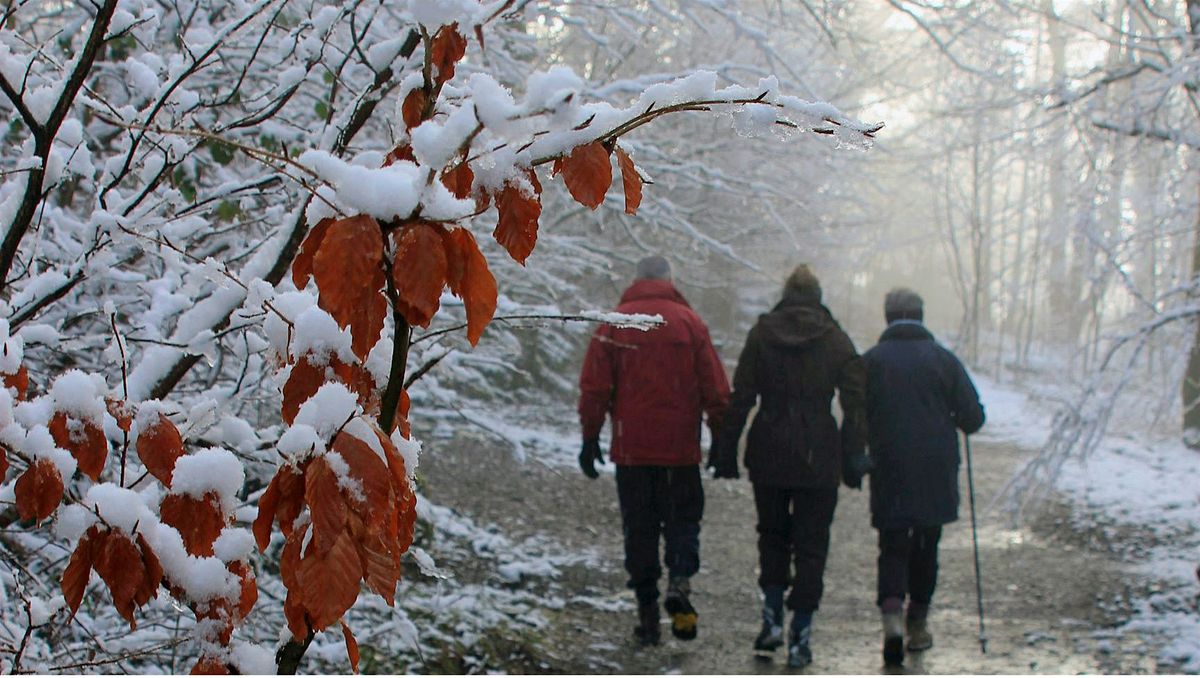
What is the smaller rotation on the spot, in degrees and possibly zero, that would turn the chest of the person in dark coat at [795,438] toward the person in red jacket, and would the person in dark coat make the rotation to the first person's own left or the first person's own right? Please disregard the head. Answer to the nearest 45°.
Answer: approximately 90° to the first person's own left

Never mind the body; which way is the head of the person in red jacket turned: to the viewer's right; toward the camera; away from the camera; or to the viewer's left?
away from the camera

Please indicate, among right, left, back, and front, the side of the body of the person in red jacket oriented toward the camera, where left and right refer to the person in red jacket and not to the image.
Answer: back

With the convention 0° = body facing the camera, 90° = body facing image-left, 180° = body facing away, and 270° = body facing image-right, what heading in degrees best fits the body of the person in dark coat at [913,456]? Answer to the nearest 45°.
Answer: approximately 180°

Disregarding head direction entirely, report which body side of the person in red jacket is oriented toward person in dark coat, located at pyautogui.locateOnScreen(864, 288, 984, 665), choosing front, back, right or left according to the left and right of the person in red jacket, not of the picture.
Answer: right

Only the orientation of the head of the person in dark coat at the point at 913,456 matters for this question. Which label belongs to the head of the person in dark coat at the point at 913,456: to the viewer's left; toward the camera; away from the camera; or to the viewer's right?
away from the camera

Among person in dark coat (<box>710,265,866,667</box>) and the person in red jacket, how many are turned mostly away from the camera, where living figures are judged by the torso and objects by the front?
2

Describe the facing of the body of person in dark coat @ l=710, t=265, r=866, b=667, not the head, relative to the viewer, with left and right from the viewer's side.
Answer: facing away from the viewer

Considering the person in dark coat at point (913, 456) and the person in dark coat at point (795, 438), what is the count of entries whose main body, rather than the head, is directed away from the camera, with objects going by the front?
2

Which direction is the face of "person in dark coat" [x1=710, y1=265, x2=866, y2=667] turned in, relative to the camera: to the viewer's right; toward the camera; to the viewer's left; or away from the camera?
away from the camera
